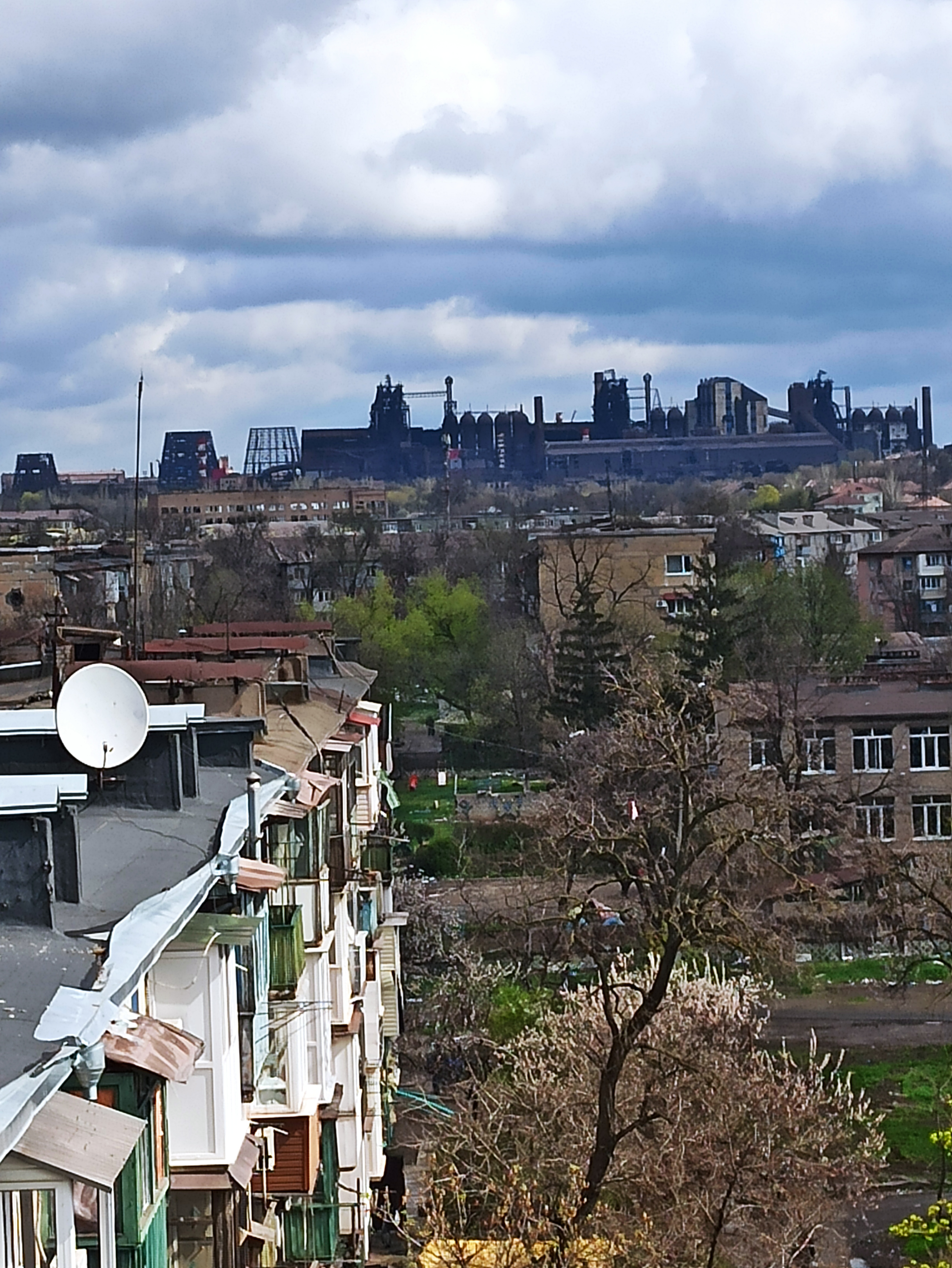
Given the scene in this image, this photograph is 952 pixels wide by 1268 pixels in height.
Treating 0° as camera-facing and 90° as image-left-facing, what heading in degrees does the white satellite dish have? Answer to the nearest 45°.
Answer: approximately 0°

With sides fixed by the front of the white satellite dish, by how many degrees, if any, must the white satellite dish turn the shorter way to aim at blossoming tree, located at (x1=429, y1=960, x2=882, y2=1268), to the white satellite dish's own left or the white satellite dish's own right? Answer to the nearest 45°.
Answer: approximately 135° to the white satellite dish's own left
